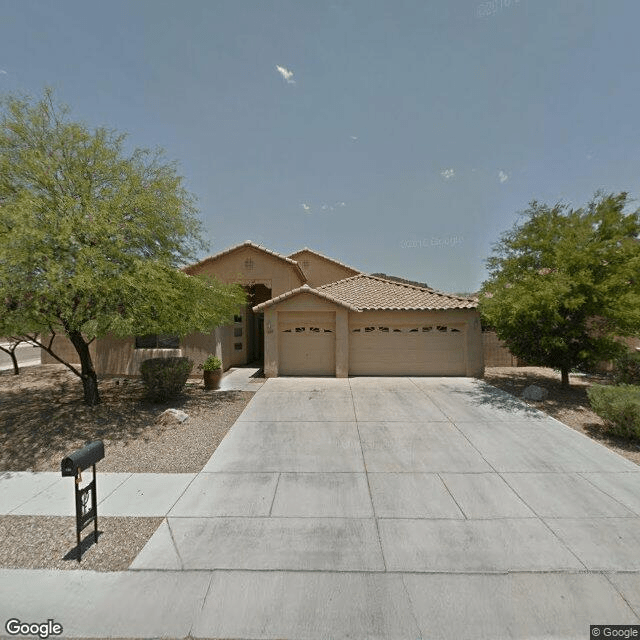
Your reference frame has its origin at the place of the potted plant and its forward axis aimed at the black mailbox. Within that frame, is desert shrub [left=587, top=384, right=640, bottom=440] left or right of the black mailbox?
left

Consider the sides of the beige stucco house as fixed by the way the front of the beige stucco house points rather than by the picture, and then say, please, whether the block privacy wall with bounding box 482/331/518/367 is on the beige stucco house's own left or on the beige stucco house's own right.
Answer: on the beige stucco house's own left

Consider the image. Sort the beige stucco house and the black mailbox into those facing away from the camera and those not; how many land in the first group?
0

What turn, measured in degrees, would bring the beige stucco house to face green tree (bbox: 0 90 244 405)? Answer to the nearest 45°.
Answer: approximately 45° to its right

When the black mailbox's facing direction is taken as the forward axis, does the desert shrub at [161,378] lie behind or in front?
behind

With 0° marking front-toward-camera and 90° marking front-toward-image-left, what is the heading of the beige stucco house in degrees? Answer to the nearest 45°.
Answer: approximately 0°

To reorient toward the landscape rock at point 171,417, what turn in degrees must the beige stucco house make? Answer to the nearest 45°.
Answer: approximately 45° to its right

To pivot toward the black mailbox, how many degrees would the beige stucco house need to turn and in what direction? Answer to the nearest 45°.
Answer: approximately 45° to its right

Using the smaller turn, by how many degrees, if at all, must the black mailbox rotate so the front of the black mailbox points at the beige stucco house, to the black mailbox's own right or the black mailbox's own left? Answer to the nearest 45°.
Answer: approximately 180°

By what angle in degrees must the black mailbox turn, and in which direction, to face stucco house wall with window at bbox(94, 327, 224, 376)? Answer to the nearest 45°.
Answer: approximately 135° to its right

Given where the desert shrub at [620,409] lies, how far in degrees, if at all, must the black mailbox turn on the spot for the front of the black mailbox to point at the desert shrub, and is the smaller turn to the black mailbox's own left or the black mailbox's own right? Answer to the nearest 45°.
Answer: approximately 135° to the black mailbox's own left
